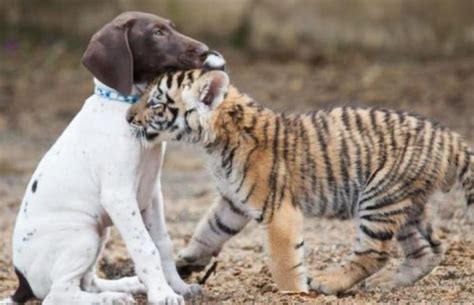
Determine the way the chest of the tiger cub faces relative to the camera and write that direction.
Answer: to the viewer's left

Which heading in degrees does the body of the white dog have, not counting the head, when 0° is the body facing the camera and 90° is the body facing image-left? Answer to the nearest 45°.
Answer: approximately 270°

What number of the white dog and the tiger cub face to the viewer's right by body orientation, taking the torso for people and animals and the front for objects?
1

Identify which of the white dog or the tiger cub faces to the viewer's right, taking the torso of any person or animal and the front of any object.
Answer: the white dog

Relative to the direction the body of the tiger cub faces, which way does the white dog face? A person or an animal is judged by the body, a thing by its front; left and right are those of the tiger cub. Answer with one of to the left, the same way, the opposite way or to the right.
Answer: the opposite way
